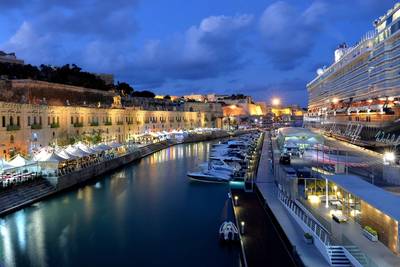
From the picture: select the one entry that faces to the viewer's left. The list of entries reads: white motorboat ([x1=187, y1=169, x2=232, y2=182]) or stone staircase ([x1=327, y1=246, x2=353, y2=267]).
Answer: the white motorboat

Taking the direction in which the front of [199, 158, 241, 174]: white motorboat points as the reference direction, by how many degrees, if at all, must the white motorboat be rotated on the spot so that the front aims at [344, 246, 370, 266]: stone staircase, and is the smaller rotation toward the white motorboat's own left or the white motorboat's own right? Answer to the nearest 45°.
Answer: approximately 90° to the white motorboat's own left

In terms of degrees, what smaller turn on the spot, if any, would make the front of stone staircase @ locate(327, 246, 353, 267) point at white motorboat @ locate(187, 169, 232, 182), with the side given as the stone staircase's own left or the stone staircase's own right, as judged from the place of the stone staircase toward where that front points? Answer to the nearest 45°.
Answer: approximately 135° to the stone staircase's own right

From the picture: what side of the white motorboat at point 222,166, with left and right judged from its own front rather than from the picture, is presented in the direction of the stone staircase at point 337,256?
left

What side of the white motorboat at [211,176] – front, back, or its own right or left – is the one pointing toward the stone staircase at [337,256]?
left

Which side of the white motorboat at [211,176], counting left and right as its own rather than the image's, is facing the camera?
left

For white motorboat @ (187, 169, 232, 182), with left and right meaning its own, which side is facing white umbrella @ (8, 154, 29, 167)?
front

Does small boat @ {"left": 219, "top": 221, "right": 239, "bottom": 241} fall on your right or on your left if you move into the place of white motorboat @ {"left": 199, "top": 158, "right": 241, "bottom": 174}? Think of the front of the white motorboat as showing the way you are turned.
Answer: on your left

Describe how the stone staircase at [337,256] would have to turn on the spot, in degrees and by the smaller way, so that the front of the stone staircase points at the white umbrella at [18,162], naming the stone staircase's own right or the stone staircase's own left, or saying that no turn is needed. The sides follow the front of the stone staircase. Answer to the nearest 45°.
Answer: approximately 90° to the stone staircase's own right

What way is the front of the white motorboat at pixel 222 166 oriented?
to the viewer's left

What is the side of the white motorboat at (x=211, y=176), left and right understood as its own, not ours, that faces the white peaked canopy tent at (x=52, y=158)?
front

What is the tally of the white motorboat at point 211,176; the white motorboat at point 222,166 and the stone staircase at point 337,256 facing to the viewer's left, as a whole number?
2

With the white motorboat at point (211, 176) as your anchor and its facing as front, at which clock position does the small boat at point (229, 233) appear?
The small boat is roughly at 9 o'clock from the white motorboat.
